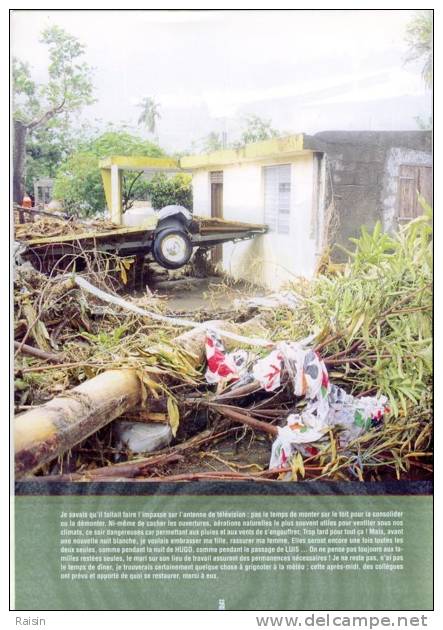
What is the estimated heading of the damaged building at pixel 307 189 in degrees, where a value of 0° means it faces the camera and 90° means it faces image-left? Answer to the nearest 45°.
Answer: approximately 45°
